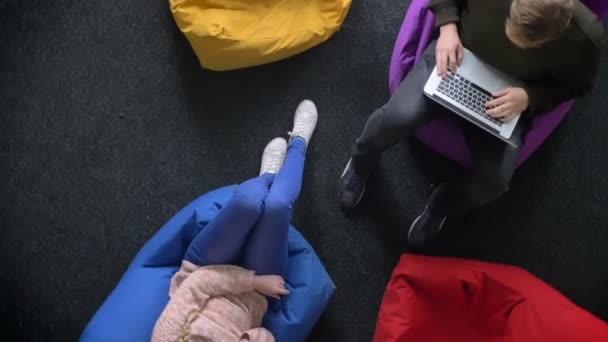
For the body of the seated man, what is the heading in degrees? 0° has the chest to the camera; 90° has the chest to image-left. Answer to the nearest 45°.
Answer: approximately 45°

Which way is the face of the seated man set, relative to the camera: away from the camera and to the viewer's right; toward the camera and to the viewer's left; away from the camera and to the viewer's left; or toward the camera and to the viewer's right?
toward the camera and to the viewer's left

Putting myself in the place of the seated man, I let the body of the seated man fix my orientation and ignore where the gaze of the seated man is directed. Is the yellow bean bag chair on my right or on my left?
on my right

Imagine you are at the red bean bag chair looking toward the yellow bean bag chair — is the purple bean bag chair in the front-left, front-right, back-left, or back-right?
front-right

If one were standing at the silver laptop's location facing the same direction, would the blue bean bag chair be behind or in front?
behind
